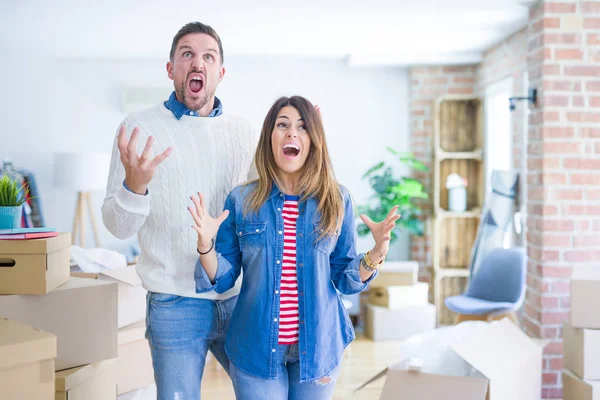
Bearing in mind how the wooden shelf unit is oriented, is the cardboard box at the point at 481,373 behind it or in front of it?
in front

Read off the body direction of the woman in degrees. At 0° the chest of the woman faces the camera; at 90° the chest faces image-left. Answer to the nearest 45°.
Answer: approximately 0°

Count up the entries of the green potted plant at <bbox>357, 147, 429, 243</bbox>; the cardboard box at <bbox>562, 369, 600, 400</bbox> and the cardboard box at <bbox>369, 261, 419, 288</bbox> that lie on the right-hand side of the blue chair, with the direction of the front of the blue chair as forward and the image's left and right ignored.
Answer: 2

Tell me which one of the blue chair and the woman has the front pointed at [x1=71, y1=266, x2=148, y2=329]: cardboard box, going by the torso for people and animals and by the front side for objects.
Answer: the blue chair

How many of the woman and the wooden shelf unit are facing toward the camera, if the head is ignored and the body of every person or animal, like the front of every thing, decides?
2

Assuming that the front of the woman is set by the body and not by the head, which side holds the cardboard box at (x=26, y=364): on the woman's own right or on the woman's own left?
on the woman's own right

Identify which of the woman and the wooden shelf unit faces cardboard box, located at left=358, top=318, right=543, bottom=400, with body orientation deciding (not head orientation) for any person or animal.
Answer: the wooden shelf unit

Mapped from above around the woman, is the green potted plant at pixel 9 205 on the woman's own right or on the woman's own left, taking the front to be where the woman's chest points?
on the woman's own right

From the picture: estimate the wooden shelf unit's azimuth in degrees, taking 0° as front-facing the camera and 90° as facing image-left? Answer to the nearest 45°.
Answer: approximately 0°
